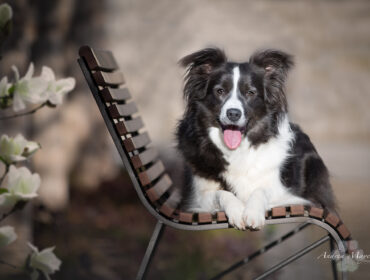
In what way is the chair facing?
to the viewer's right

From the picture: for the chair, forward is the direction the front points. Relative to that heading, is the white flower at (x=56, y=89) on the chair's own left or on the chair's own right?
on the chair's own right

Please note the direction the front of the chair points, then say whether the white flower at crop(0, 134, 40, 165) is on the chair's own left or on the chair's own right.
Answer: on the chair's own right

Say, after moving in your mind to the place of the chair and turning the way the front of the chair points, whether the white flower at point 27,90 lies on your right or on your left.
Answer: on your right

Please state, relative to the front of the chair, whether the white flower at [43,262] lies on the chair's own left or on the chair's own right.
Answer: on the chair's own right

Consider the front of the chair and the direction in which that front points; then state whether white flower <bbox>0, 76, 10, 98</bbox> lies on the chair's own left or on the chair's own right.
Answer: on the chair's own right
